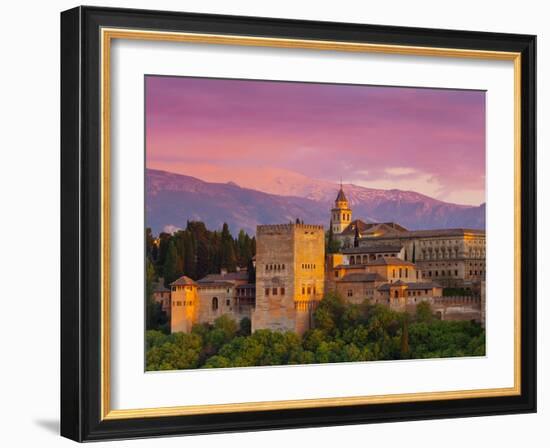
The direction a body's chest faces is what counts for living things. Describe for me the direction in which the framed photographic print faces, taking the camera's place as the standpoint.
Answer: facing the viewer and to the right of the viewer
